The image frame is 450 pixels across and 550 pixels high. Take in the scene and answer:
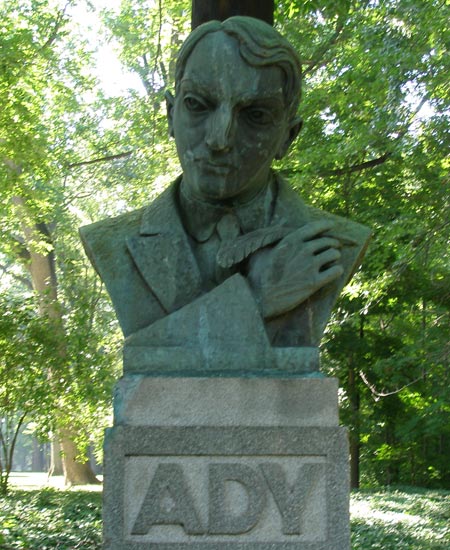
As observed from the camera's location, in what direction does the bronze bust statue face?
facing the viewer
